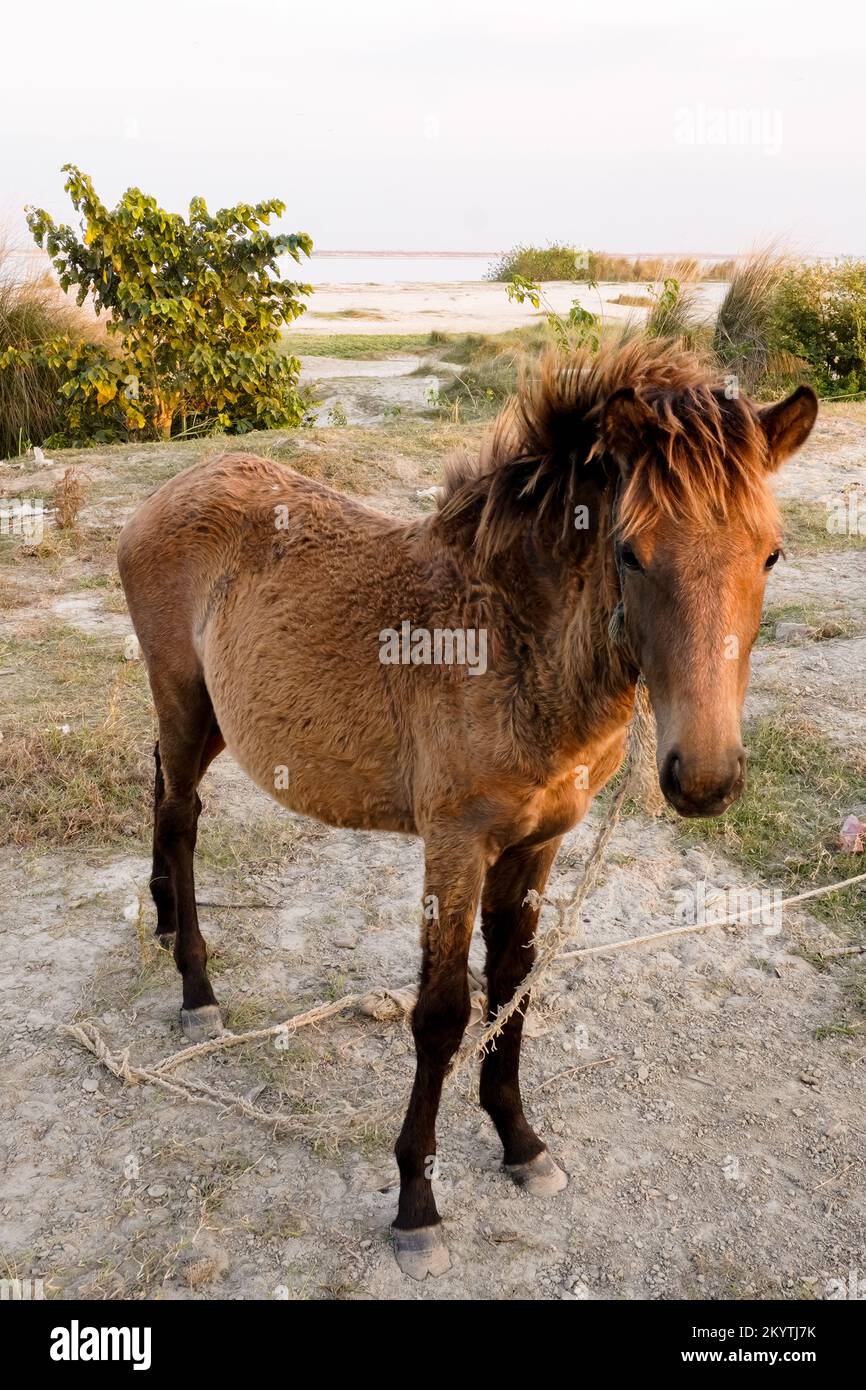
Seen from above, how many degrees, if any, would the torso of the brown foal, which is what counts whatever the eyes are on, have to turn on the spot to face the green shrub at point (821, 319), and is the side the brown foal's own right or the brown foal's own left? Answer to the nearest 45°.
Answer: approximately 135° to the brown foal's own left

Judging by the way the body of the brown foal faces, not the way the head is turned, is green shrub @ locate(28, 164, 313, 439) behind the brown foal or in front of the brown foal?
behind

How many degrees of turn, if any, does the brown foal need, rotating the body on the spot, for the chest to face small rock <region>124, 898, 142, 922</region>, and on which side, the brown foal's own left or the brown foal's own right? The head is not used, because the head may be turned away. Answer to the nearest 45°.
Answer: approximately 180°
